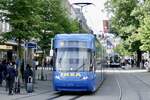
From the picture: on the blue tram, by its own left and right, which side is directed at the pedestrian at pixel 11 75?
right

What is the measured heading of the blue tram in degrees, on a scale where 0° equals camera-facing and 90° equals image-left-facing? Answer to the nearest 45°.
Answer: approximately 0°
